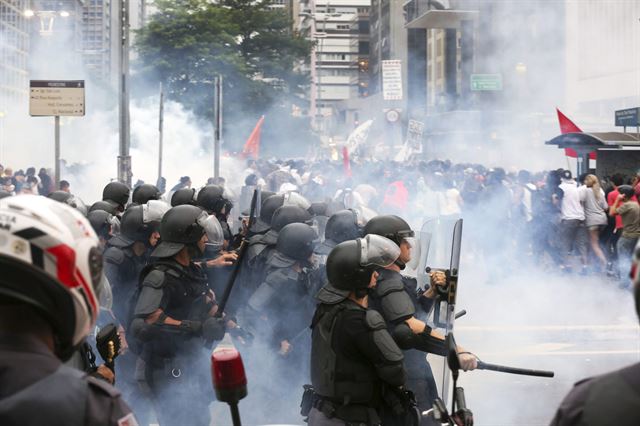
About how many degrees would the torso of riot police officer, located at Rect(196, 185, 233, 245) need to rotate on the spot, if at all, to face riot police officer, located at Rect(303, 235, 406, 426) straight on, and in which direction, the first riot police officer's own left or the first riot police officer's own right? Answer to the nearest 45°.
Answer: approximately 90° to the first riot police officer's own right

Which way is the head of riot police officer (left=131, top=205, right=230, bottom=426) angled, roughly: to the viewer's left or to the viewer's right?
to the viewer's right

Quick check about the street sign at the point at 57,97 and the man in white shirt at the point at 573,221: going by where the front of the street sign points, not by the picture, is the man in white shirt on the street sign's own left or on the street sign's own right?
on the street sign's own left

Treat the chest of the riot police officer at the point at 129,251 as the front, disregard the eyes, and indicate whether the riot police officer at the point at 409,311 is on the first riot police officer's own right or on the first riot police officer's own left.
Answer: on the first riot police officer's own right

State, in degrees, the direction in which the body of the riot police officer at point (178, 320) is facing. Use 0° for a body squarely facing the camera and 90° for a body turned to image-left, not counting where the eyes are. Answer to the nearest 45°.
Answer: approximately 270°

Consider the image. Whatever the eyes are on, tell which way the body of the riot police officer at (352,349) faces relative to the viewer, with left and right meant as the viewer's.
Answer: facing away from the viewer and to the right of the viewer

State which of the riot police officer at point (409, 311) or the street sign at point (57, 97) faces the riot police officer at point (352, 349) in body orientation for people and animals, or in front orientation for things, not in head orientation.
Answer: the street sign

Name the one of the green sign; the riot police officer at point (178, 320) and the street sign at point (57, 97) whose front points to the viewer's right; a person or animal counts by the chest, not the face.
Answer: the riot police officer
